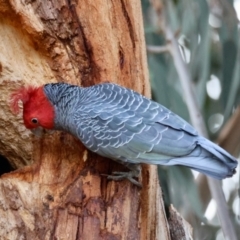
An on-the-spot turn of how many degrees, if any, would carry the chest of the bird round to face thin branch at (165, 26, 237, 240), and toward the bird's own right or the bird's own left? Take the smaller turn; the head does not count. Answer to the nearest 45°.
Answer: approximately 135° to the bird's own right

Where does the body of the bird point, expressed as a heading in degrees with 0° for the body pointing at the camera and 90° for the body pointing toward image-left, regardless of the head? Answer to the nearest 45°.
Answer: approximately 90°
